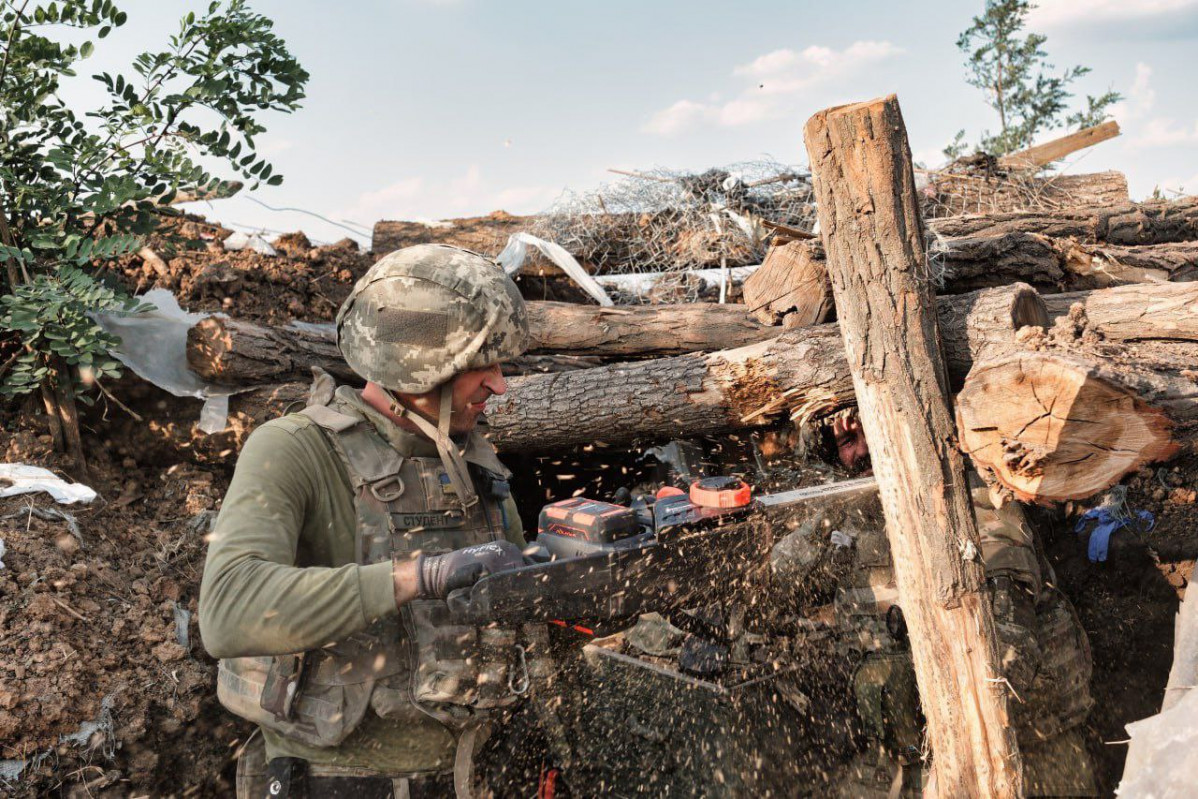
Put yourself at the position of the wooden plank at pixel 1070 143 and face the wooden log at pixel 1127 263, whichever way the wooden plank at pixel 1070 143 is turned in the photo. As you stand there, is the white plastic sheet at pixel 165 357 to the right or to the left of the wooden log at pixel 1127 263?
right

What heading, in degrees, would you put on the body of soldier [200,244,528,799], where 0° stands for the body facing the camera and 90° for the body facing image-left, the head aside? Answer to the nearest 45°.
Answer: approximately 315°

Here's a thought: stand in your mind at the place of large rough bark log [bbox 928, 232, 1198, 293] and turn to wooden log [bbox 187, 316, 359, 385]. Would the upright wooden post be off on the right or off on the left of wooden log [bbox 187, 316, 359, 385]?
left

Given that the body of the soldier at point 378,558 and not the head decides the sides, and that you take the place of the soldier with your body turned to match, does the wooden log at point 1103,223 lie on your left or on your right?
on your left

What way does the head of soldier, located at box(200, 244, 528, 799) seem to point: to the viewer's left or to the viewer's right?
to the viewer's right

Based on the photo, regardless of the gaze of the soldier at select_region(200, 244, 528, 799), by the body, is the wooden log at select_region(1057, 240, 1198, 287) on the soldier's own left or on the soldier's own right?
on the soldier's own left

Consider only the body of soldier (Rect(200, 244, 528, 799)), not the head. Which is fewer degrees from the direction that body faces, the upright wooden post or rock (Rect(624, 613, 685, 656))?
the upright wooden post

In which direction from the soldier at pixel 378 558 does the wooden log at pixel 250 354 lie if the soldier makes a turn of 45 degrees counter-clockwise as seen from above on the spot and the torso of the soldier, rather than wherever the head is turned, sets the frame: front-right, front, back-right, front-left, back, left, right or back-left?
left

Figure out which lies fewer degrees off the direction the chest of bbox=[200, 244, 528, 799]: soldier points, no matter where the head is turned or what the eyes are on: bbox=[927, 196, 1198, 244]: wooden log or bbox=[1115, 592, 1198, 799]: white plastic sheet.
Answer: the white plastic sheet

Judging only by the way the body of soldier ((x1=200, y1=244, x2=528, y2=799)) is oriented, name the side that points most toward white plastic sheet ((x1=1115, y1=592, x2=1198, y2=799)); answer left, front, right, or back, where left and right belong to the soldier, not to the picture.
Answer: front

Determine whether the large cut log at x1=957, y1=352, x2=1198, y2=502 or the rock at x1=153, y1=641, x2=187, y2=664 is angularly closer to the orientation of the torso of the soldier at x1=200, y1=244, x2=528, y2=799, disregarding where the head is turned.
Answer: the large cut log

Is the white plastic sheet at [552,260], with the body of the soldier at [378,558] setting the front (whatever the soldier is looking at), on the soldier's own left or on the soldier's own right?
on the soldier's own left

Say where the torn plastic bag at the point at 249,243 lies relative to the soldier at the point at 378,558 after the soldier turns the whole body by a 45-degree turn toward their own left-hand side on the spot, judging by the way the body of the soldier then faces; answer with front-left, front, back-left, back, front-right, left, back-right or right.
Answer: left

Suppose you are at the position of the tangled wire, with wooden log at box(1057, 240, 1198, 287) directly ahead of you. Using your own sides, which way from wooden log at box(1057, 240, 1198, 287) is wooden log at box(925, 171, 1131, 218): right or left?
left

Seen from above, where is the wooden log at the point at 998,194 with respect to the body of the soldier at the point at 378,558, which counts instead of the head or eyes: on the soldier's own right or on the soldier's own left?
on the soldier's own left
